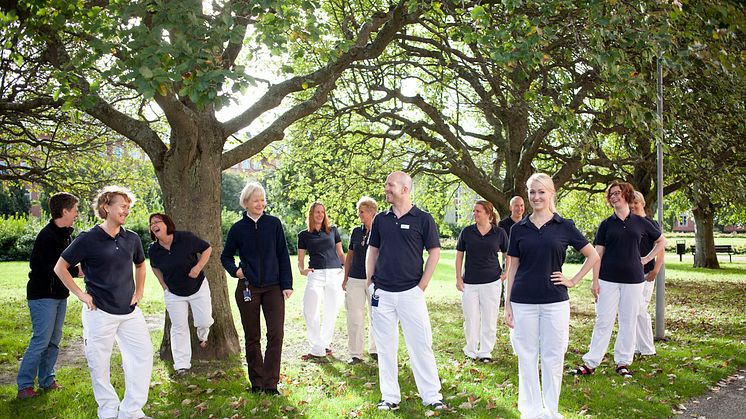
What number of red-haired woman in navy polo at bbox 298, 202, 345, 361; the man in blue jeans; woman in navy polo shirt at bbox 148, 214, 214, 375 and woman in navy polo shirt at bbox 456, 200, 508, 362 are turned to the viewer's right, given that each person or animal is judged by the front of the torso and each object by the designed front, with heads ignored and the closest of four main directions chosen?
1

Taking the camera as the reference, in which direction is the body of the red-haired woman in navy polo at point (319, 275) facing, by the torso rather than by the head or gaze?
toward the camera

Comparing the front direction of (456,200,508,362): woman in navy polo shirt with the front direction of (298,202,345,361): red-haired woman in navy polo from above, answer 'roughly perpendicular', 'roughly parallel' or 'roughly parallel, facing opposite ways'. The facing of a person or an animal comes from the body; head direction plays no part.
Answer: roughly parallel

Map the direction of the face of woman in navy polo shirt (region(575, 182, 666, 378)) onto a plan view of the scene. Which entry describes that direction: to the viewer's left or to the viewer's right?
to the viewer's left

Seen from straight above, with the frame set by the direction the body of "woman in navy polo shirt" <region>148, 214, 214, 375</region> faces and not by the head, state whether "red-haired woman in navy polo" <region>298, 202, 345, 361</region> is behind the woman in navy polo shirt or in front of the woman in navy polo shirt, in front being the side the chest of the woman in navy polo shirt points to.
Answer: behind

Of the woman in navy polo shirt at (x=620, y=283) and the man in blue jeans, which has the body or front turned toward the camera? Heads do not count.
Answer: the woman in navy polo shirt

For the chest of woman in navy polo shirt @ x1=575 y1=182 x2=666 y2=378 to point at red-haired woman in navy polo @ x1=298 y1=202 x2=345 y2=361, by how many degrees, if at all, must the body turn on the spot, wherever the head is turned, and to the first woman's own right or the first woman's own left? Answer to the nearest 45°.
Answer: approximately 90° to the first woman's own right

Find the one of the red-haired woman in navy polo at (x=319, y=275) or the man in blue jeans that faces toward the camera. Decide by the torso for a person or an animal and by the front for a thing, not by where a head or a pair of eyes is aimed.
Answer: the red-haired woman in navy polo

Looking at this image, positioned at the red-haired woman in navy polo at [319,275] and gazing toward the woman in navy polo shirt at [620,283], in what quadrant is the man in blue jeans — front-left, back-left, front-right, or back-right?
back-right

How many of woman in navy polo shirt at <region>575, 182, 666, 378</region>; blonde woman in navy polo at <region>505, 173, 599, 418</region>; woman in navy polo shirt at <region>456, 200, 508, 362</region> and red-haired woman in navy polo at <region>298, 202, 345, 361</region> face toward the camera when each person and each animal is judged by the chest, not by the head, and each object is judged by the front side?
4

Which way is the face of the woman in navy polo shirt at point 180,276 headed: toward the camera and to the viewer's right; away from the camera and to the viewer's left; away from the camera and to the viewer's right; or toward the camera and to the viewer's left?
toward the camera and to the viewer's left

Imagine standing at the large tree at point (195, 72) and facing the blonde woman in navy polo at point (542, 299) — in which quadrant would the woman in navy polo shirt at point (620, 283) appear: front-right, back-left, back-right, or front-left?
front-left

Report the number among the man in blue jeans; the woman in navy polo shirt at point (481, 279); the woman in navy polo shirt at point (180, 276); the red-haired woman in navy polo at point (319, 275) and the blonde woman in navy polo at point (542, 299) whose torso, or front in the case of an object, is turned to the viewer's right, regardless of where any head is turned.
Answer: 1

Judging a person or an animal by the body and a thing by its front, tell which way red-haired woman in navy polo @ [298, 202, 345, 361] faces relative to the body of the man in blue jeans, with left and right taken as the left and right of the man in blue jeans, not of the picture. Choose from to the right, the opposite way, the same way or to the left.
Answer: to the right

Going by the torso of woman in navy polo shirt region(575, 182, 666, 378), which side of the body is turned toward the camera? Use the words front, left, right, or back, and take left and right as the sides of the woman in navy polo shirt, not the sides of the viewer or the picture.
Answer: front

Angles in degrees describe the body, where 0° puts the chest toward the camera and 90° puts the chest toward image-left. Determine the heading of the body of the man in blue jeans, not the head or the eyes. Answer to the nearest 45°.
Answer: approximately 270°

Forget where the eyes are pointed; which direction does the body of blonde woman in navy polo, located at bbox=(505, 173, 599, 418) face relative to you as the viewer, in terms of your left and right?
facing the viewer
